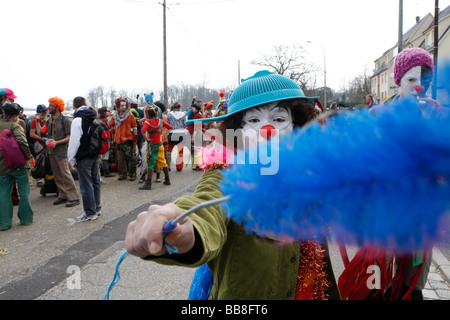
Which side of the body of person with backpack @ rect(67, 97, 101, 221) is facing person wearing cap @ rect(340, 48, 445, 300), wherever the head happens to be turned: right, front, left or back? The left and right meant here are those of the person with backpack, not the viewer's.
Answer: back

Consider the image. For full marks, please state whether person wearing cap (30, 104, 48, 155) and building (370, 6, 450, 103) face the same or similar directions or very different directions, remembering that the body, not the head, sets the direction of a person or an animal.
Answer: very different directions

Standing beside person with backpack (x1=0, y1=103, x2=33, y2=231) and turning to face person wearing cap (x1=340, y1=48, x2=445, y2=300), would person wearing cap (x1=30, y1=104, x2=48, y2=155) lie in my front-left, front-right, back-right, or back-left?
back-left

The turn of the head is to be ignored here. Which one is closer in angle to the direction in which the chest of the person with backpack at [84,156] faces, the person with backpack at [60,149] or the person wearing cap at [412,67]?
the person with backpack

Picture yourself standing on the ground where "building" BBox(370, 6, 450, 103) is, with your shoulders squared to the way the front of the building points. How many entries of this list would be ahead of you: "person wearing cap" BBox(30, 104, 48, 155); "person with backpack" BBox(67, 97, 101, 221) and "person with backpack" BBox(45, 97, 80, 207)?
3

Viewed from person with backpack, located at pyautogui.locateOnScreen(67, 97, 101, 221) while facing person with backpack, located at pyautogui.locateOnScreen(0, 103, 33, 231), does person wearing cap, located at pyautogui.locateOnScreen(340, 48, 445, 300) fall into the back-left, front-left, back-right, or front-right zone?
back-left

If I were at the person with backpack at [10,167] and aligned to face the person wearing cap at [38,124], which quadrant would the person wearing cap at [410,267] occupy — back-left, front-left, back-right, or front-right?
back-right

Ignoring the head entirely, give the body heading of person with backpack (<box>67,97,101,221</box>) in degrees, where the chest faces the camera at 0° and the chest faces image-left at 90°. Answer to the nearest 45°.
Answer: approximately 135°

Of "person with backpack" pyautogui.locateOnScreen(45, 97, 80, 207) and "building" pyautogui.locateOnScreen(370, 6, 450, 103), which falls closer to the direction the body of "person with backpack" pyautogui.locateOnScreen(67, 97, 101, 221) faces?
the person with backpack
